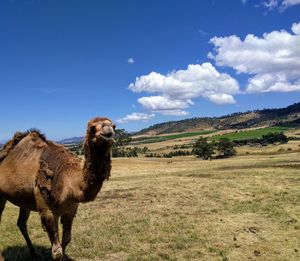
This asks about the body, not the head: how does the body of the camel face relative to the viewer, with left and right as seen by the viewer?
facing the viewer and to the right of the viewer
